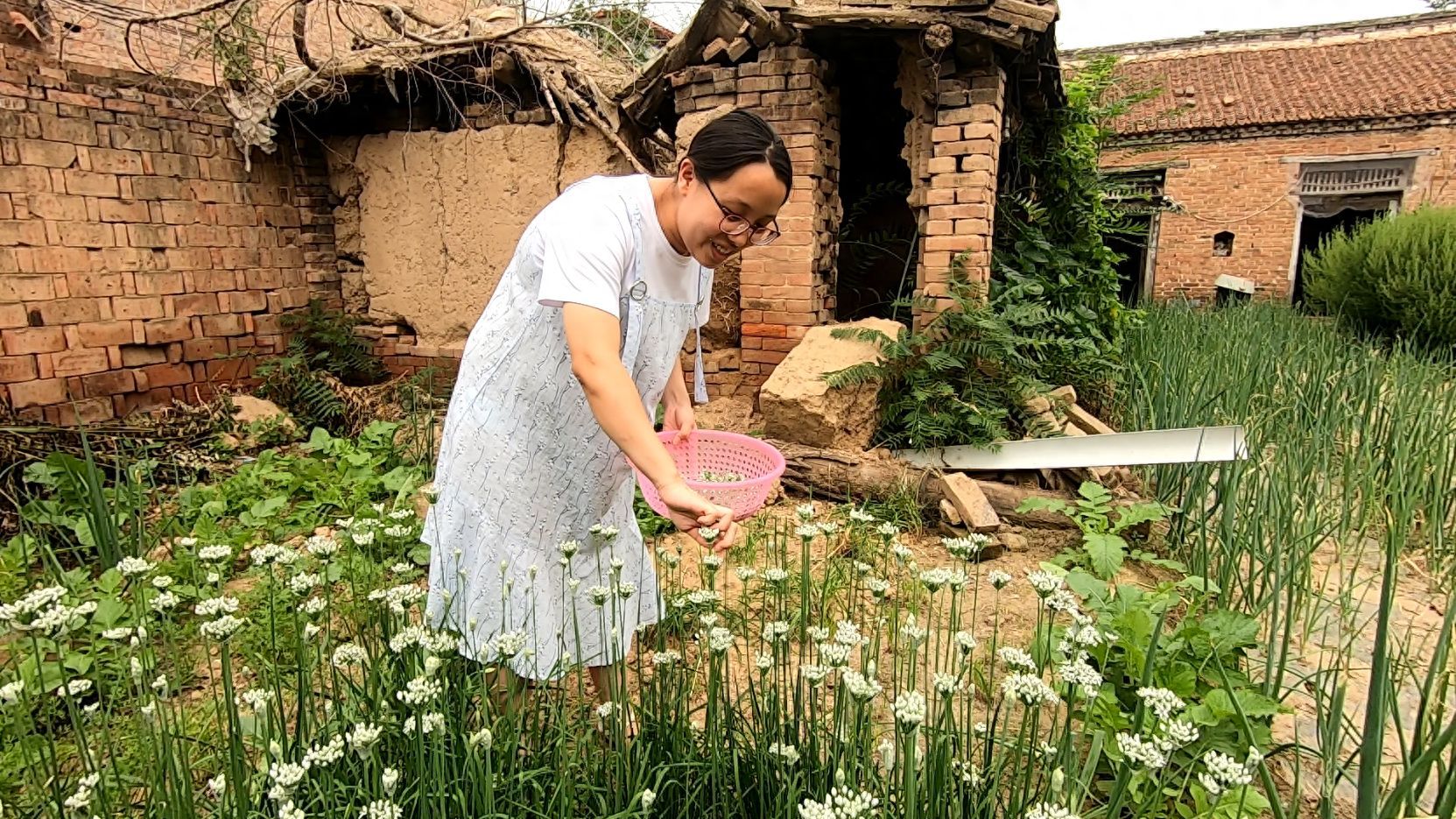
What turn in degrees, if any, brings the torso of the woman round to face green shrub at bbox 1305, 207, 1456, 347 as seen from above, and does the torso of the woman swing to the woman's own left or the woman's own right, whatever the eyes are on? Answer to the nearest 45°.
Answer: approximately 90° to the woman's own left

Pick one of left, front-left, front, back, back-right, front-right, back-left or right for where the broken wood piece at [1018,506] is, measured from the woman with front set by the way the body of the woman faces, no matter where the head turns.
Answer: left

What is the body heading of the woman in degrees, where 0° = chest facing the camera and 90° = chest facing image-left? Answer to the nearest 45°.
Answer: approximately 315°

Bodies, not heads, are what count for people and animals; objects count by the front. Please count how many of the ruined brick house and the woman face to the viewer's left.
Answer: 0

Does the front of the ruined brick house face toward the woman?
yes

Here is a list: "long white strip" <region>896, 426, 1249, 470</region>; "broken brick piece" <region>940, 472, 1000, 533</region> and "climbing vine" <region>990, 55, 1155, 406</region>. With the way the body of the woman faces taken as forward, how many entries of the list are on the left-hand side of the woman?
3

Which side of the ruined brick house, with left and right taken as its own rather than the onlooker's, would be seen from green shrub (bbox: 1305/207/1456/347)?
left

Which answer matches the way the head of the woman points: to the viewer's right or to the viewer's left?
to the viewer's right

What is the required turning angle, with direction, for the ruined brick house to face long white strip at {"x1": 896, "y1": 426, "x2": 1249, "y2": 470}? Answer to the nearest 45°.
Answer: approximately 45° to its left

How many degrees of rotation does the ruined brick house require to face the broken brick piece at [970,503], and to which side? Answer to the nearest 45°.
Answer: approximately 45° to its left
